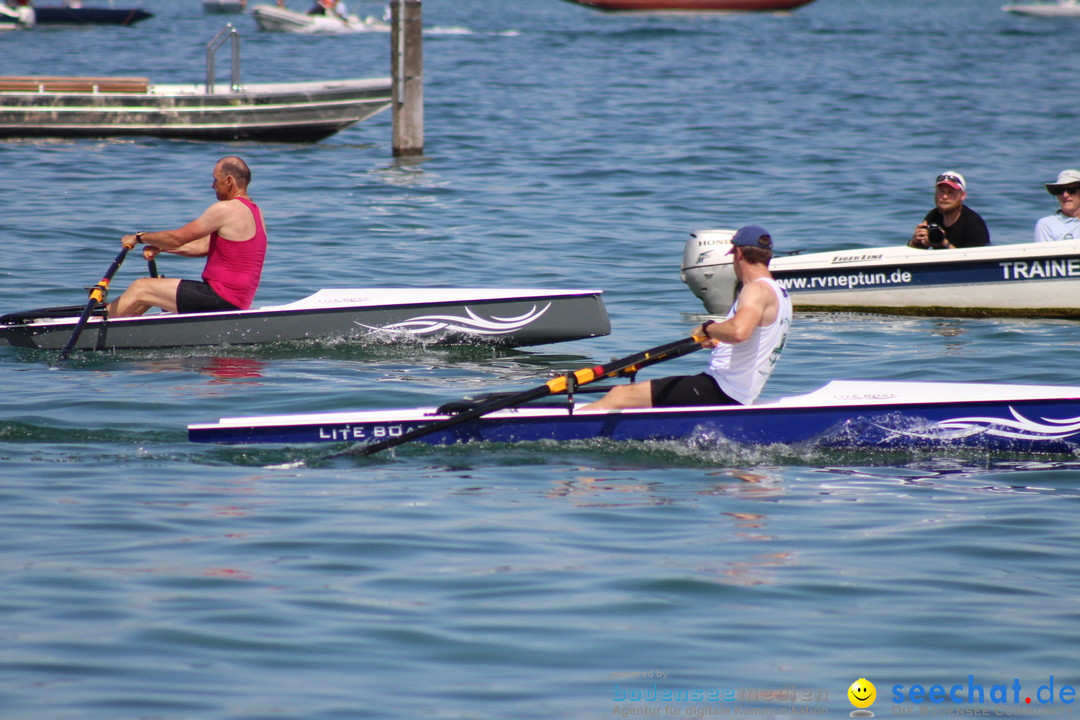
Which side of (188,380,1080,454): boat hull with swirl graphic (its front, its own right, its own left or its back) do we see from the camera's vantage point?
right

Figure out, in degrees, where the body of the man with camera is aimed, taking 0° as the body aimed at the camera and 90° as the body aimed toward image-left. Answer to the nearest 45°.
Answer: approximately 45°

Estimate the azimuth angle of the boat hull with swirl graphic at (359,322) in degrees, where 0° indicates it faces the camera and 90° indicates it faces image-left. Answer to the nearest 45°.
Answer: approximately 270°

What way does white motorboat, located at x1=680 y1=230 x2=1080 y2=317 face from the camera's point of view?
to the viewer's right

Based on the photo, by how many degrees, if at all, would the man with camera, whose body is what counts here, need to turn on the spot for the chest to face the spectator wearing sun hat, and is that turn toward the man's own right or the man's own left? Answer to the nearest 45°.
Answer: approximately 135° to the man's own left

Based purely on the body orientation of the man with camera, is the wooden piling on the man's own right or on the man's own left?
on the man's own right

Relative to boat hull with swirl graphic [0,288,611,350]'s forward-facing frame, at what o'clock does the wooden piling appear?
The wooden piling is roughly at 9 o'clock from the boat hull with swirl graphic.

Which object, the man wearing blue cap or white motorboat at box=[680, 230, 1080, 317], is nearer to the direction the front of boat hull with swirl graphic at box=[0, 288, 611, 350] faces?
the white motorboat
